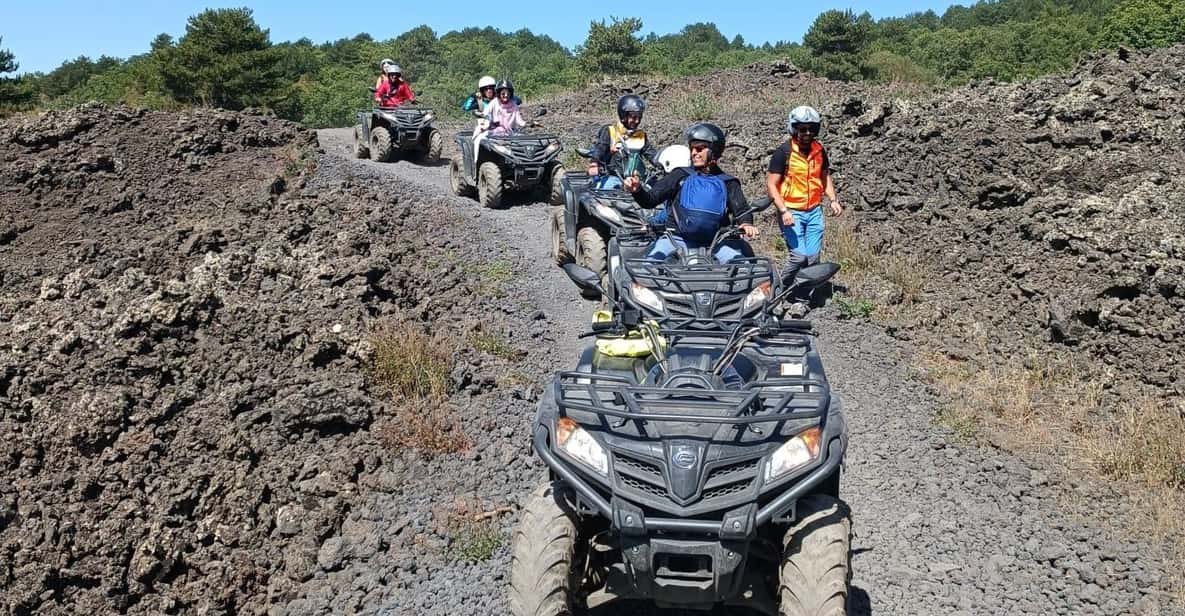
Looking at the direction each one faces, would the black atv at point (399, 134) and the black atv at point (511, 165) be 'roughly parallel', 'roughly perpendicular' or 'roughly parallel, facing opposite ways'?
roughly parallel

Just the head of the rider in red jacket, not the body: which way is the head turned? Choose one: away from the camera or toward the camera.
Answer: toward the camera

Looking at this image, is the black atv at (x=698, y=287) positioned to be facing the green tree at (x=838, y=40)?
no

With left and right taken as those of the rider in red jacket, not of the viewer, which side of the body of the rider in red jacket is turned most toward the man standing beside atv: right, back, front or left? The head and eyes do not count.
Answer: front

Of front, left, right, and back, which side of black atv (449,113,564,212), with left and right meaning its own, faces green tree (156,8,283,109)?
back

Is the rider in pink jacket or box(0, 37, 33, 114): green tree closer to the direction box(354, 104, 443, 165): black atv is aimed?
the rider in pink jacket

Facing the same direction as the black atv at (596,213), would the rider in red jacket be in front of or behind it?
behind

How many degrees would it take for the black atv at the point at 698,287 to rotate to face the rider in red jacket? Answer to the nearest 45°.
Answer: approximately 135° to its right

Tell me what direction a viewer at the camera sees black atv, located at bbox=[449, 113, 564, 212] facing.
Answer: facing the viewer and to the right of the viewer

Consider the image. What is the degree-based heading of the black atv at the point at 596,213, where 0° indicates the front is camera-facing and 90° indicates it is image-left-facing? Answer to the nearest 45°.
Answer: approximately 315°

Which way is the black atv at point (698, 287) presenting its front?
toward the camera

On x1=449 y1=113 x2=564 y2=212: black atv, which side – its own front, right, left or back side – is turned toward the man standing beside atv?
front

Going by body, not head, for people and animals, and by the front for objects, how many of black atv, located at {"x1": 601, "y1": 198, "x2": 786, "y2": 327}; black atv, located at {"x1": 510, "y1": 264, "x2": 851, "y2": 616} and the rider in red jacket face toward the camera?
3

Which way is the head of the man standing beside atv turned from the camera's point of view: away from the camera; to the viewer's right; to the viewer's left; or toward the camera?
toward the camera

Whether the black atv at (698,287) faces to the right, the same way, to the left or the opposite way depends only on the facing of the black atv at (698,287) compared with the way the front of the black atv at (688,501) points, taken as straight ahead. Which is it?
the same way

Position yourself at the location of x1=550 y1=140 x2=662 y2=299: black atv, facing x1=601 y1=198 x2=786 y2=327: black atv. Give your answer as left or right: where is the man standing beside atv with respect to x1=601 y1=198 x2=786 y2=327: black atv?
left

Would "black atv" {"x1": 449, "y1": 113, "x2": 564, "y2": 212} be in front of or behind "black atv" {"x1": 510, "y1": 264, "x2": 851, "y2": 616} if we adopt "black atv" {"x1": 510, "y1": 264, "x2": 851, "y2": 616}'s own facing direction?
behind

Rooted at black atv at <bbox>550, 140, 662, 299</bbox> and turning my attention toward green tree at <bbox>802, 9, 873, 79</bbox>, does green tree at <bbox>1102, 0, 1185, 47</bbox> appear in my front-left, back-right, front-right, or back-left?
front-right

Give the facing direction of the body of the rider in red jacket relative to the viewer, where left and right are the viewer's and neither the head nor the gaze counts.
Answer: facing the viewer

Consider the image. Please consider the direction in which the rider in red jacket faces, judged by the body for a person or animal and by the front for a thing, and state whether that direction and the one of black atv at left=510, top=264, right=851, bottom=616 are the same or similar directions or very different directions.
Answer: same or similar directions
